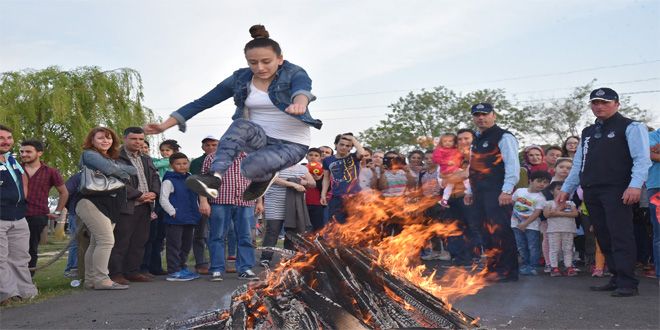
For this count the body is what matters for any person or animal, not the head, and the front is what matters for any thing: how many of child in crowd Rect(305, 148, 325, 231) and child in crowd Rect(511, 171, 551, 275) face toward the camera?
2

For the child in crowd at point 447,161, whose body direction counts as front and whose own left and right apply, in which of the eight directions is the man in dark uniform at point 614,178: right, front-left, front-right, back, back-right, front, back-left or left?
front-left

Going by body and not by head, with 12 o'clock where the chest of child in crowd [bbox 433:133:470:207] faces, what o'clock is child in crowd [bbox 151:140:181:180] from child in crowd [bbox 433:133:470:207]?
child in crowd [bbox 151:140:181:180] is roughly at 3 o'clock from child in crowd [bbox 433:133:470:207].

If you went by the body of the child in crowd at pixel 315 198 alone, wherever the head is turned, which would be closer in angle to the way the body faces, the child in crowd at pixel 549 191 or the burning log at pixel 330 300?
the burning log

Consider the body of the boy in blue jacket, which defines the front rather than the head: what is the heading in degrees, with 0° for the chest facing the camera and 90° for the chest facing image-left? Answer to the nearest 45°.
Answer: approximately 315°

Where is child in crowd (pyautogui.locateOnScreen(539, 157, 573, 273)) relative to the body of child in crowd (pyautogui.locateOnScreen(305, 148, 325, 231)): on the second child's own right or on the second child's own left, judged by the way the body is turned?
on the second child's own left

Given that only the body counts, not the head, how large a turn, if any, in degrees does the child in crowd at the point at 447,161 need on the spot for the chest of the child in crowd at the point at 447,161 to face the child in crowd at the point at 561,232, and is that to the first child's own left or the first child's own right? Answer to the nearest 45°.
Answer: approximately 90° to the first child's own left

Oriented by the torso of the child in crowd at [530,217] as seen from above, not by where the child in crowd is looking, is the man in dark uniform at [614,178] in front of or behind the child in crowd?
in front
